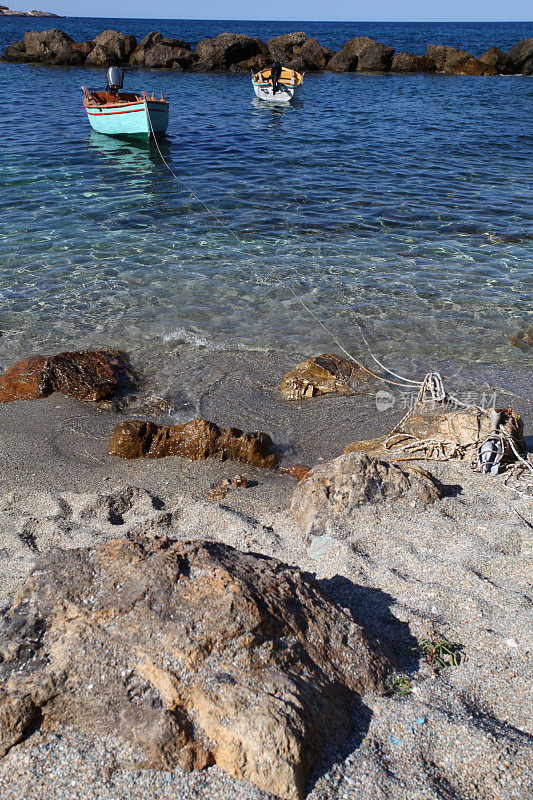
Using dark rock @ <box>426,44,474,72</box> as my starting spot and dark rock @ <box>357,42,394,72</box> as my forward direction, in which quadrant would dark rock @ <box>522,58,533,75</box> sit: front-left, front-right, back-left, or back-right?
back-left

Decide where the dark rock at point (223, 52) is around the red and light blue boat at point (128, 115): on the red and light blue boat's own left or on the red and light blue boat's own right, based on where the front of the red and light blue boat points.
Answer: on the red and light blue boat's own left

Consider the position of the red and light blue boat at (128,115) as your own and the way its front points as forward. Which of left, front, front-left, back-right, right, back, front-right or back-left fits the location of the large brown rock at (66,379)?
front-right

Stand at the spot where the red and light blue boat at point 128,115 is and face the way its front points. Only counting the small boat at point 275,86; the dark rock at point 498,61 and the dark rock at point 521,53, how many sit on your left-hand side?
3

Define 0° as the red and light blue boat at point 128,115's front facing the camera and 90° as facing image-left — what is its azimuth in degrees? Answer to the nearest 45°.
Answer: approximately 315°

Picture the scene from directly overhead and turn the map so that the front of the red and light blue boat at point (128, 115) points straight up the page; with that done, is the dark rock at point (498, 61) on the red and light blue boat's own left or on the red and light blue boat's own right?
on the red and light blue boat's own left

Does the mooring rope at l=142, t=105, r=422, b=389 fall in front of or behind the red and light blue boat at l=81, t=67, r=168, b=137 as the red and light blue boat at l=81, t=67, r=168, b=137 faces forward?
in front

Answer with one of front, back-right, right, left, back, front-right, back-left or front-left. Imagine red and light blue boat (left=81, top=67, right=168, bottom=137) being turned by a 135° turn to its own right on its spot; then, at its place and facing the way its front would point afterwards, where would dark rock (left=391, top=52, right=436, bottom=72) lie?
back-right

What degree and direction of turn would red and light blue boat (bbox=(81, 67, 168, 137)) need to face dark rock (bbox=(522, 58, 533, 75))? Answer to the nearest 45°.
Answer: approximately 90° to its left

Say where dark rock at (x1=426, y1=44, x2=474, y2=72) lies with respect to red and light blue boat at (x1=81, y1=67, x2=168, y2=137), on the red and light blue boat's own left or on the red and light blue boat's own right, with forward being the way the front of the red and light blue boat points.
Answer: on the red and light blue boat's own left

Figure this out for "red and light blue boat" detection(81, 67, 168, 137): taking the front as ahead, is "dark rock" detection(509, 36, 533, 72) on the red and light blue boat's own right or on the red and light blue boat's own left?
on the red and light blue boat's own left

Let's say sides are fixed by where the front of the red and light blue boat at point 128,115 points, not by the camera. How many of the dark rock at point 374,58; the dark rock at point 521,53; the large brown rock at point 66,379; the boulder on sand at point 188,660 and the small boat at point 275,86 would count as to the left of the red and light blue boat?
3

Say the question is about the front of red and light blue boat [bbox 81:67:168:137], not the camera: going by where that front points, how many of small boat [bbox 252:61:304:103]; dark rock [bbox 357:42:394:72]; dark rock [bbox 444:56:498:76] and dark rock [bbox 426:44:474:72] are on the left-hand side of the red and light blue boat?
4

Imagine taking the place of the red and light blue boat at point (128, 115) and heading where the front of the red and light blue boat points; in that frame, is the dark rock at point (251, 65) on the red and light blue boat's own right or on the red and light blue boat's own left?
on the red and light blue boat's own left

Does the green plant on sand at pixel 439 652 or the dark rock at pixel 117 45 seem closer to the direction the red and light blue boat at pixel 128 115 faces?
the green plant on sand

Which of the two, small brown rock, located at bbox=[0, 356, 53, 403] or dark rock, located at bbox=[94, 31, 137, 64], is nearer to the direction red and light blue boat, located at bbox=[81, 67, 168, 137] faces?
the small brown rock

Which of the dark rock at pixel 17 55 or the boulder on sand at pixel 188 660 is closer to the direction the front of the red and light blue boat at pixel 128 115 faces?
the boulder on sand

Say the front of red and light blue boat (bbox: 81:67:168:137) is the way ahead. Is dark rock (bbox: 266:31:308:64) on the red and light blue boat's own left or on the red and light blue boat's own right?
on the red and light blue boat's own left

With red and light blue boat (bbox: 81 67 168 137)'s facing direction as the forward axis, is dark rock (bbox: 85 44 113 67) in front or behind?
behind

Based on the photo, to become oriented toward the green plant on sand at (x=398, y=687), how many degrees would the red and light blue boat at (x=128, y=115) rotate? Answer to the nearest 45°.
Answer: approximately 45° to its right

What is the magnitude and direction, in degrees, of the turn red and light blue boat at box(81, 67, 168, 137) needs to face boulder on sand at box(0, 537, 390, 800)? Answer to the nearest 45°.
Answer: approximately 45° to its right
